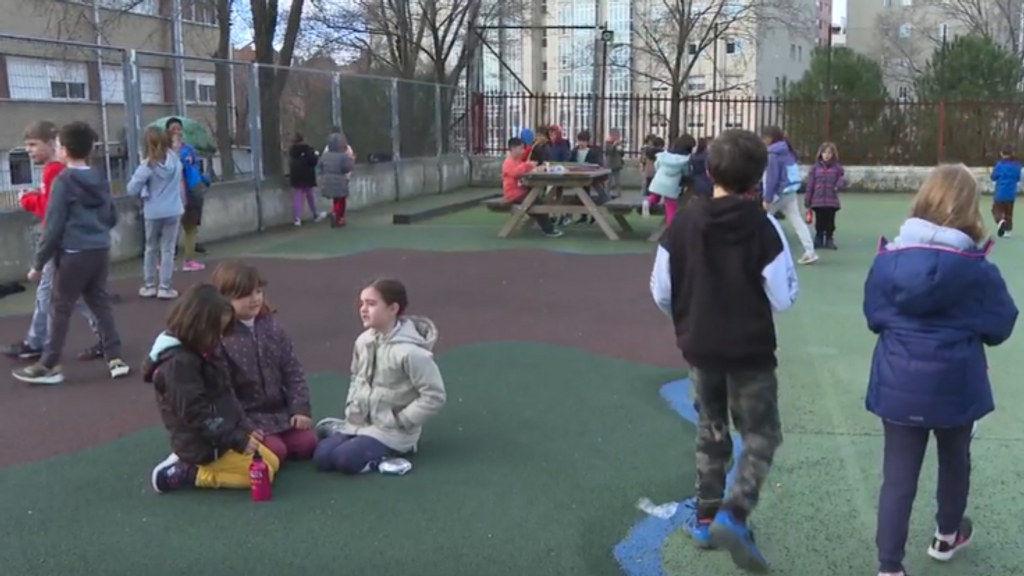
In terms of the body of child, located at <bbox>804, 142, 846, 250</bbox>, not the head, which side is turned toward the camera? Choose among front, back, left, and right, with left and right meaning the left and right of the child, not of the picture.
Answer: front

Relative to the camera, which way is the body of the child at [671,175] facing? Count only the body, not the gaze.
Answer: away from the camera

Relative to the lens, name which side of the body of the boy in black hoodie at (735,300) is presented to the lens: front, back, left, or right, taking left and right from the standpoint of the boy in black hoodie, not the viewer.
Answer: back

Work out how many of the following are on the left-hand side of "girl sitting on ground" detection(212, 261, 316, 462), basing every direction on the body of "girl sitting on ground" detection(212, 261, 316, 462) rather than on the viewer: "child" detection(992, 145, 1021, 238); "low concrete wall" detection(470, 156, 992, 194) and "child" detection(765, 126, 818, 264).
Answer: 3

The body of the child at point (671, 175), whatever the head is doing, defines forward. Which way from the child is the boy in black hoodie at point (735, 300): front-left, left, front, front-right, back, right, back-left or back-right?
back

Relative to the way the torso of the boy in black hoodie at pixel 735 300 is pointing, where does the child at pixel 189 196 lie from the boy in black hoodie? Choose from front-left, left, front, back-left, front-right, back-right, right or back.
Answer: front-left

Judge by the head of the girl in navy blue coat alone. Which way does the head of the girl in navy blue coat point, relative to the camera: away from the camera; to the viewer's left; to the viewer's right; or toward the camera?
away from the camera

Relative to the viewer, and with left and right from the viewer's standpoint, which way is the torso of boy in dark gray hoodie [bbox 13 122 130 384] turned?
facing away from the viewer and to the left of the viewer

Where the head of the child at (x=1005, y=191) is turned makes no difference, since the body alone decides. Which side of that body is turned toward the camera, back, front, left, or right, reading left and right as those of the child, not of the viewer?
back

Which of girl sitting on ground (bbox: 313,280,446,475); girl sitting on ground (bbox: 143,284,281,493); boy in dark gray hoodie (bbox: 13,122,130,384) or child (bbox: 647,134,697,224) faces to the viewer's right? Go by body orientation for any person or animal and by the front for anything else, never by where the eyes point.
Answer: girl sitting on ground (bbox: 143,284,281,493)

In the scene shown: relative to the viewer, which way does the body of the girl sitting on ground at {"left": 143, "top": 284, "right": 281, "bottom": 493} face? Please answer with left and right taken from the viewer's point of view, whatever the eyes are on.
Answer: facing to the right of the viewer

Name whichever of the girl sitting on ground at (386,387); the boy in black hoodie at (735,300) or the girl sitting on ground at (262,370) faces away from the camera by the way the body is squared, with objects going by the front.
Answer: the boy in black hoodie

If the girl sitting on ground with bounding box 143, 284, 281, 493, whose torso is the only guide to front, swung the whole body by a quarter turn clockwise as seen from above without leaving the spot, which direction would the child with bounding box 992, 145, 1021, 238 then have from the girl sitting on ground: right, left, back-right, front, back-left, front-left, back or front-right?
back-left

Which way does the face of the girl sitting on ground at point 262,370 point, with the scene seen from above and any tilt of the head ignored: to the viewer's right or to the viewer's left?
to the viewer's right

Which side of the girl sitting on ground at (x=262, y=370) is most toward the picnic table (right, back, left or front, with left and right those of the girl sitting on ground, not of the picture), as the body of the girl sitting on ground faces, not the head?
left

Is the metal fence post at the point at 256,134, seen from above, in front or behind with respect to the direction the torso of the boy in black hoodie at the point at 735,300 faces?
in front

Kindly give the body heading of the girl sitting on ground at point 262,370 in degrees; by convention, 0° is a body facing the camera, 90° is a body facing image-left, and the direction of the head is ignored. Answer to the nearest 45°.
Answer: approximately 315°
